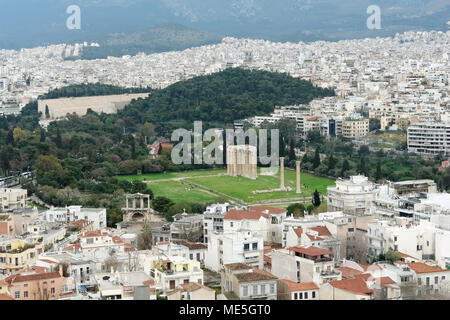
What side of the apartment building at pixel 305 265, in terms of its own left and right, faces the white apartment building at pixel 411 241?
left

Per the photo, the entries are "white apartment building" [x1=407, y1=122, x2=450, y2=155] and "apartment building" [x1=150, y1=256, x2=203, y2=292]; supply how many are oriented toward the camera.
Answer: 2

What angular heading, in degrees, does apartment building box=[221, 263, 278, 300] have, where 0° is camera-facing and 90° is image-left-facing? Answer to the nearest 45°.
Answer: approximately 0°

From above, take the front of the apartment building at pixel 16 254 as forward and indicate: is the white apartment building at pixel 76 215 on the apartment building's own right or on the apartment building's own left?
on the apartment building's own left

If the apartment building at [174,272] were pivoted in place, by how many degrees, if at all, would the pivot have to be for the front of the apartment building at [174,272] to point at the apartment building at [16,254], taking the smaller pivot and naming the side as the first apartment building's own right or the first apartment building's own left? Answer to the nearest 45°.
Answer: approximately 135° to the first apartment building's own right

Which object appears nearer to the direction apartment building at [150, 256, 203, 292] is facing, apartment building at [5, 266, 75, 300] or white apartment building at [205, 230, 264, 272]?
the apartment building

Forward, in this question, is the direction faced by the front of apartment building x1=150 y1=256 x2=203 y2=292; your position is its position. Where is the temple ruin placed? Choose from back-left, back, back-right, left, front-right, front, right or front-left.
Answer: back

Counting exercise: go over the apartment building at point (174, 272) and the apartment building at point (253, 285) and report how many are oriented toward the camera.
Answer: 2

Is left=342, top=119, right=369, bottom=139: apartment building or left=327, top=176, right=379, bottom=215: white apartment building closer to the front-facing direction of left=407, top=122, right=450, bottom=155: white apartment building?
the white apartment building
